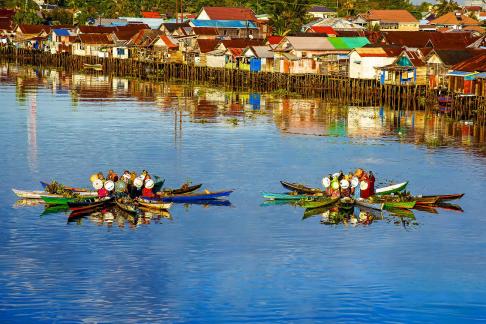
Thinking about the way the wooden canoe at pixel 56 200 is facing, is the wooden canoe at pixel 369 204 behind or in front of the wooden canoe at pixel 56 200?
behind

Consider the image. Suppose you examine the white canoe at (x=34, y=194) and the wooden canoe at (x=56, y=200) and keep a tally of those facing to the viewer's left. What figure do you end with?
2

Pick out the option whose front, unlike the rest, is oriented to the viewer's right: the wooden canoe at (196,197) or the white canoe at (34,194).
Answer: the wooden canoe

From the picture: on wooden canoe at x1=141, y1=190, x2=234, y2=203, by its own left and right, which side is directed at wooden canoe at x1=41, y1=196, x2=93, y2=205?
back

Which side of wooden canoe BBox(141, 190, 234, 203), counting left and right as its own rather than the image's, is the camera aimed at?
right

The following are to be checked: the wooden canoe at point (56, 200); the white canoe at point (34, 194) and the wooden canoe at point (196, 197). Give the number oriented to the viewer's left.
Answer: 2

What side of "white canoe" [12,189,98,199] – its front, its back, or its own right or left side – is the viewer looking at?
left

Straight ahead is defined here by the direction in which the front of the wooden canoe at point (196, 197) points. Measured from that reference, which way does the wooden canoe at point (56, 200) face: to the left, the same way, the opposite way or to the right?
the opposite way

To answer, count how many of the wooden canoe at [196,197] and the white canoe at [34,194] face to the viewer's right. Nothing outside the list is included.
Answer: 1

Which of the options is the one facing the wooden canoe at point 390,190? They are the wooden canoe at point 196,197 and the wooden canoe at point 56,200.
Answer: the wooden canoe at point 196,197

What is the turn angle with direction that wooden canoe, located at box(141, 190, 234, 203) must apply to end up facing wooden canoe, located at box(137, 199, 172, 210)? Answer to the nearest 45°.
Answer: approximately 135° to its right

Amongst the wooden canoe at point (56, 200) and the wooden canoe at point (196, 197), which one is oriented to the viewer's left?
the wooden canoe at point (56, 200)

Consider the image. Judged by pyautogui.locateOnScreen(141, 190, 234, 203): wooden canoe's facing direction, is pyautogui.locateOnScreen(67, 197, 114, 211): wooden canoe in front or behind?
behind

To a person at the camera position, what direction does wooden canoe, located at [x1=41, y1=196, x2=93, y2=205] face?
facing to the left of the viewer
